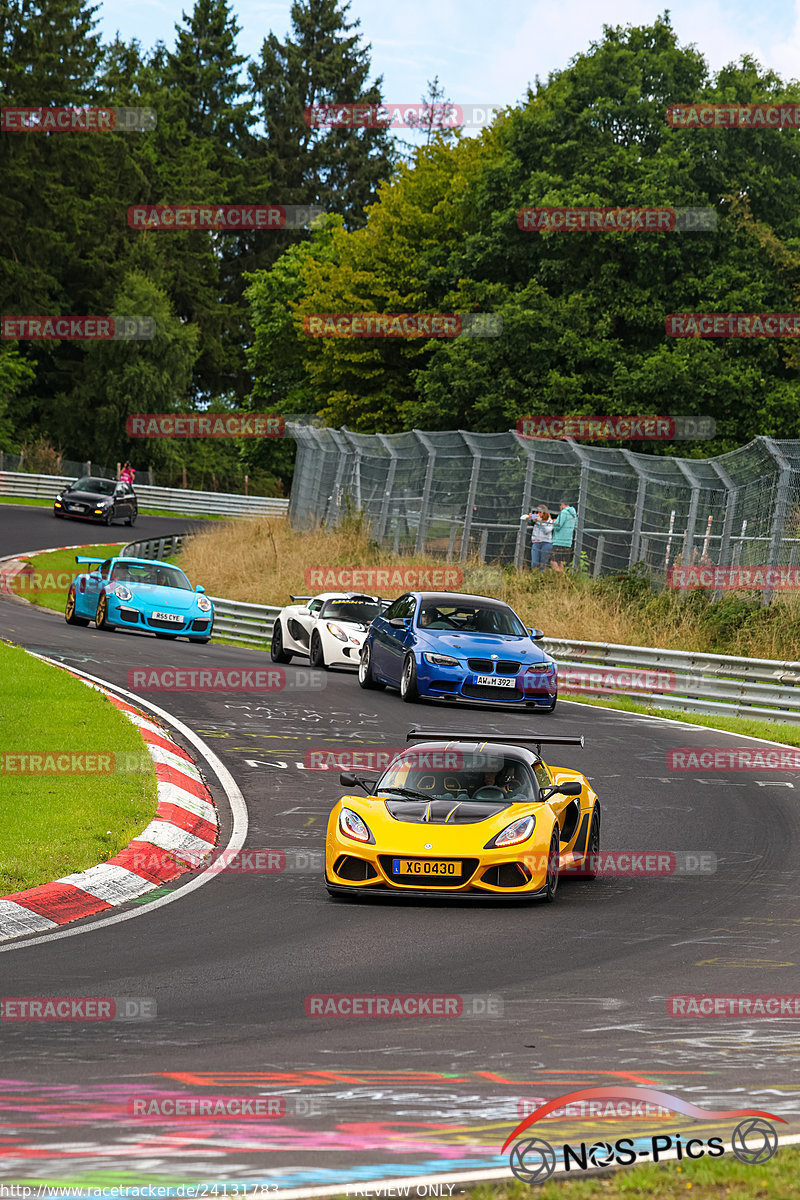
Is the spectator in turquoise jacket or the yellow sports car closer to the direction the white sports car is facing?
the yellow sports car

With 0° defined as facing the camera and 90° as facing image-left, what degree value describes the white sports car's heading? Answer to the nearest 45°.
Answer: approximately 315°

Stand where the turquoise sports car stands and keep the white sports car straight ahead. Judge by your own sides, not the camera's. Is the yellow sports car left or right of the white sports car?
right

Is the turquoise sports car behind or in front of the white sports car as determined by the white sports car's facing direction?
behind

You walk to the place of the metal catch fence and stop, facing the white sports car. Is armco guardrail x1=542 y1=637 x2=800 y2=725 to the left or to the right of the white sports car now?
left

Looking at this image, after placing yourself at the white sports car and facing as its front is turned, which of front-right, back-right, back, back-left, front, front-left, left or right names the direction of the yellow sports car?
front-right

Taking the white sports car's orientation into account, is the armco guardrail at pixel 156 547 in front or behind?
behind

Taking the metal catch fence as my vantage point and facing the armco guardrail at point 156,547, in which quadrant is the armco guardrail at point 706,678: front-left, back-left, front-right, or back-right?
back-left

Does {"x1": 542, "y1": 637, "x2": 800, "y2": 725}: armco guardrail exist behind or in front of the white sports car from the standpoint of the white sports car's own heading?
in front
